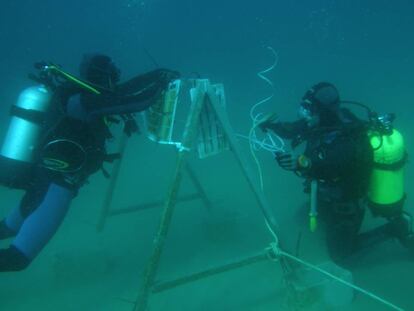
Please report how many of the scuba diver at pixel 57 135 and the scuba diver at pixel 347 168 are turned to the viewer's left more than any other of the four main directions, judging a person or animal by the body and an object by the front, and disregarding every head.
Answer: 1

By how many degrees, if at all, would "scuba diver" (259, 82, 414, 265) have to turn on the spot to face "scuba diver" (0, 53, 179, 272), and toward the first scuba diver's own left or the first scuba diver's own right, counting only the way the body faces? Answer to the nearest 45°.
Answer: approximately 45° to the first scuba diver's own left

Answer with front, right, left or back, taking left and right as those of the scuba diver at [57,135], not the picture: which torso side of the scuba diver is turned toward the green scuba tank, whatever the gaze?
front

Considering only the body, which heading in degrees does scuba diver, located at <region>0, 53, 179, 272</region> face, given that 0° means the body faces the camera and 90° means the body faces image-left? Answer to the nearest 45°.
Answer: approximately 270°

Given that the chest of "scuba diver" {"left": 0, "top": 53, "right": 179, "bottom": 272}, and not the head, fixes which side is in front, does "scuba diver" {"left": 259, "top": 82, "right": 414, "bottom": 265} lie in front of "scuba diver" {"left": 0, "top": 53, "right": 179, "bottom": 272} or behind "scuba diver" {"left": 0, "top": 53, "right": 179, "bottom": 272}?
in front

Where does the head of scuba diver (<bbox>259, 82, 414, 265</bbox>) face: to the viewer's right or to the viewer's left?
to the viewer's left

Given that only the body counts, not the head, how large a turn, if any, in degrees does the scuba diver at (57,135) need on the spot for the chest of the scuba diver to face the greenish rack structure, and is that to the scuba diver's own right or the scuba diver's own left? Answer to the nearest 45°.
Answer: approximately 45° to the scuba diver's own right

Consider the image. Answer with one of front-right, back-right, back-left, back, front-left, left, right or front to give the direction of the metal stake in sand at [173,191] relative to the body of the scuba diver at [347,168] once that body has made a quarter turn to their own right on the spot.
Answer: back-left

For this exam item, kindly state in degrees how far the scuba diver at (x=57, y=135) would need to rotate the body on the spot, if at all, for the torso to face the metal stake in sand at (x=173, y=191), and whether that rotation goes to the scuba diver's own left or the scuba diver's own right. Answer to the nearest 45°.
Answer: approximately 45° to the scuba diver's own right

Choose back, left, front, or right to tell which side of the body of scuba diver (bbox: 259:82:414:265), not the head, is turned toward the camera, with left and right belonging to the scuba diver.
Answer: left
